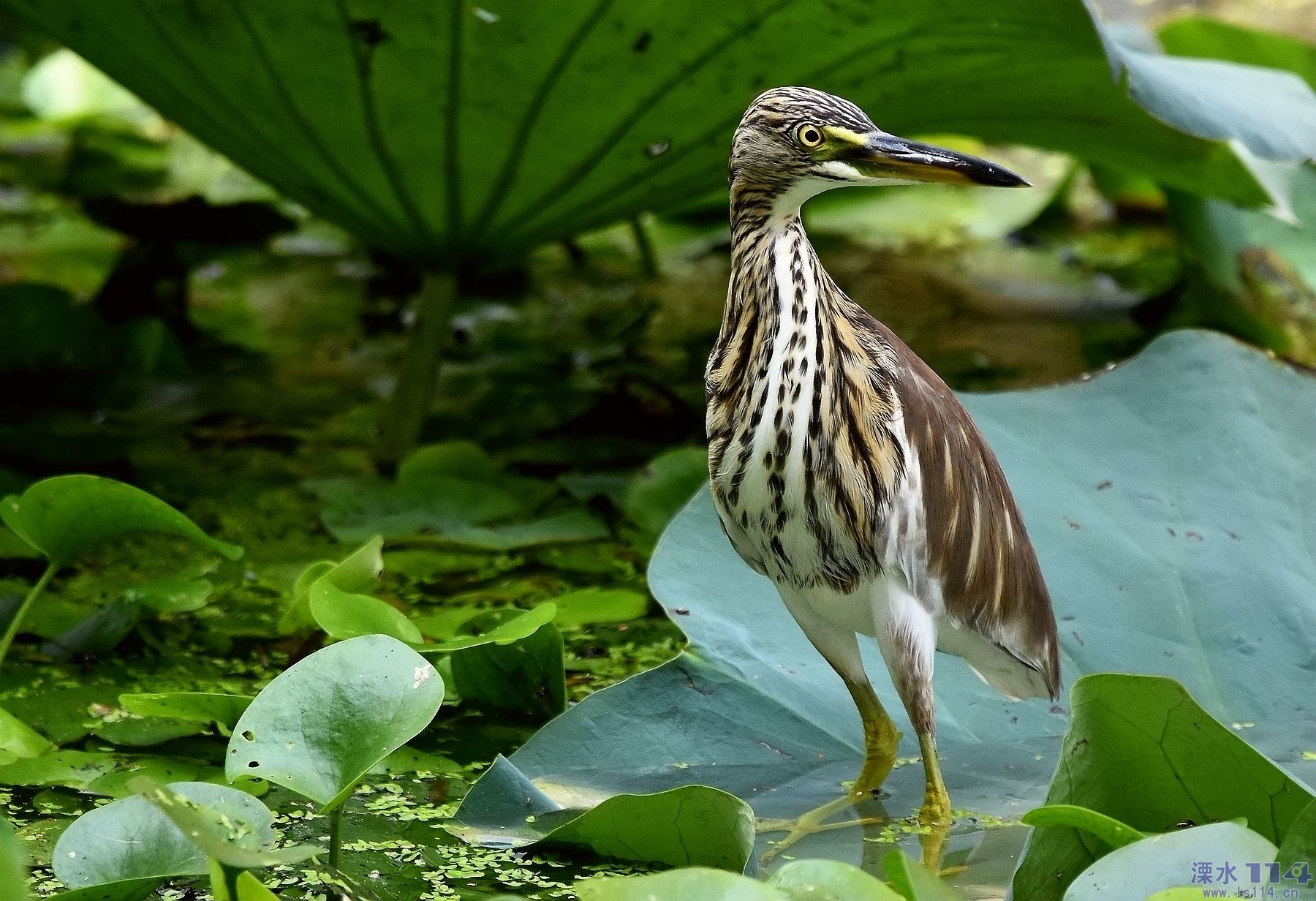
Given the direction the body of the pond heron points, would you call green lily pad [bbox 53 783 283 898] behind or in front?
in front

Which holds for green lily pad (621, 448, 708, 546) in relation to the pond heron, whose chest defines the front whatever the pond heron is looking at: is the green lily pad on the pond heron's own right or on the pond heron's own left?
on the pond heron's own right

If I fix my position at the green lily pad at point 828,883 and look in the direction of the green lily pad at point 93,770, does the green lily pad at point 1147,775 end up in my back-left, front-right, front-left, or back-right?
back-right

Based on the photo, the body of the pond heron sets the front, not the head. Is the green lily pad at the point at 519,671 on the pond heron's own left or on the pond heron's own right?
on the pond heron's own right

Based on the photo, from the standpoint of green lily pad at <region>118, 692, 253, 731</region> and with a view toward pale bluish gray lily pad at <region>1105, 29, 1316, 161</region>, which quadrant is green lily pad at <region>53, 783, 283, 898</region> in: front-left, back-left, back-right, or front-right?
back-right

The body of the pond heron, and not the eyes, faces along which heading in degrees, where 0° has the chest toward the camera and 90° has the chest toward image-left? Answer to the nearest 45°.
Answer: approximately 45°

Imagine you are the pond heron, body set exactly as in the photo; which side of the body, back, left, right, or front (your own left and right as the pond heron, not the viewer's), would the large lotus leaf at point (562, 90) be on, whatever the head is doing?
right

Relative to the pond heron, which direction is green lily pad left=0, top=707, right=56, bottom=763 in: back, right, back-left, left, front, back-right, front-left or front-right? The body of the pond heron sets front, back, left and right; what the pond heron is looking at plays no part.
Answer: front-right

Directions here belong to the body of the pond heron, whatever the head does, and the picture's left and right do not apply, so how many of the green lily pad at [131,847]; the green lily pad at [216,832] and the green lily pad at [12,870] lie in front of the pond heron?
3

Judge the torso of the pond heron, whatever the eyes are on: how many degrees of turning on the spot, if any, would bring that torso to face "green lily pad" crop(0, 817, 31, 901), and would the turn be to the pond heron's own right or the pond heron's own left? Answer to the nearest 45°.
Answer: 0° — it already faces it

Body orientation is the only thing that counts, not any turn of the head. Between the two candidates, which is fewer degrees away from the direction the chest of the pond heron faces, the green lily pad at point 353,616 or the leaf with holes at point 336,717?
the leaf with holes
